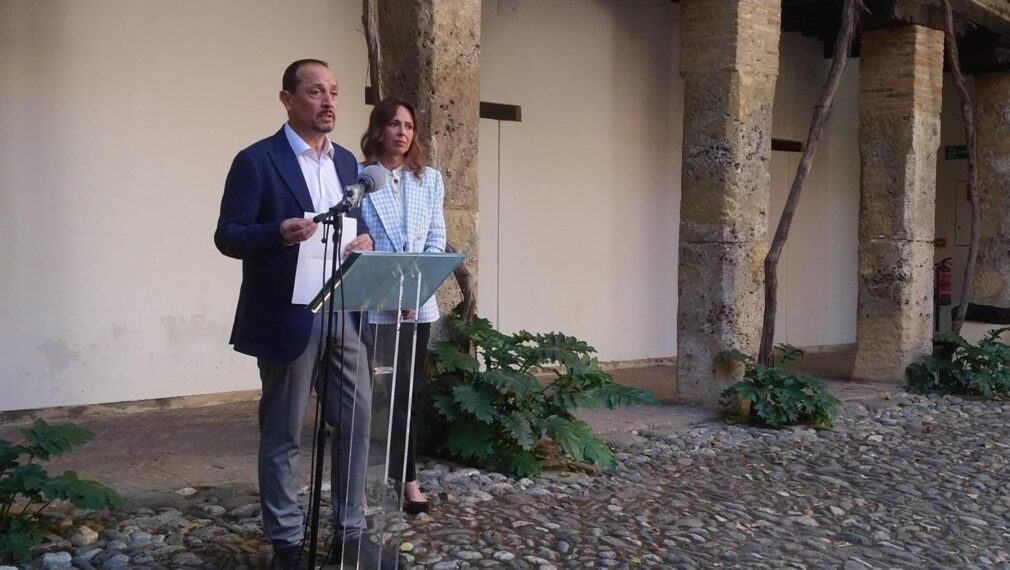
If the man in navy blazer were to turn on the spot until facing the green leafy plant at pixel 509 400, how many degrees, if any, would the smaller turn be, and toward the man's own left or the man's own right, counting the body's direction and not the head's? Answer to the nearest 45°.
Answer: approximately 90° to the man's own left

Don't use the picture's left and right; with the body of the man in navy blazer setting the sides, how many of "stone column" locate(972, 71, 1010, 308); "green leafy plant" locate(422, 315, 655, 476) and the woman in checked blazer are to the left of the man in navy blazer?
3

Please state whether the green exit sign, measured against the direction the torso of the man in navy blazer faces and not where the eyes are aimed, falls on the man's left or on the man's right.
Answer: on the man's left

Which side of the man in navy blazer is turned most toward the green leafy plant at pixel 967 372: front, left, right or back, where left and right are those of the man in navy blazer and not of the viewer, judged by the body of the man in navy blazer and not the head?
left

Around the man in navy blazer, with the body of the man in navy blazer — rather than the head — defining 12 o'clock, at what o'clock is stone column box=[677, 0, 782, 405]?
The stone column is roughly at 9 o'clock from the man in navy blazer.

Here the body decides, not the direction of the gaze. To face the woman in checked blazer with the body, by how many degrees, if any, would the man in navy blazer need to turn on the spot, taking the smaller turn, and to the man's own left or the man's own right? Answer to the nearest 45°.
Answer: approximately 90° to the man's own left

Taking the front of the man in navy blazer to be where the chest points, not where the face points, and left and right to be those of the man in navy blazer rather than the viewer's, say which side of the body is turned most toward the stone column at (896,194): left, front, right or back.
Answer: left

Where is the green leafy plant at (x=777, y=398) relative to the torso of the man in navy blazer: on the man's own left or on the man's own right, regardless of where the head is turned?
on the man's own left

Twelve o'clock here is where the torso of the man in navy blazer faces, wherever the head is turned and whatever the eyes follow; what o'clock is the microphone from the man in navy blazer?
The microphone is roughly at 1 o'clock from the man in navy blazer.

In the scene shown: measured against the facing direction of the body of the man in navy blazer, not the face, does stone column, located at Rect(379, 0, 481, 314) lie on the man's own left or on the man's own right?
on the man's own left
